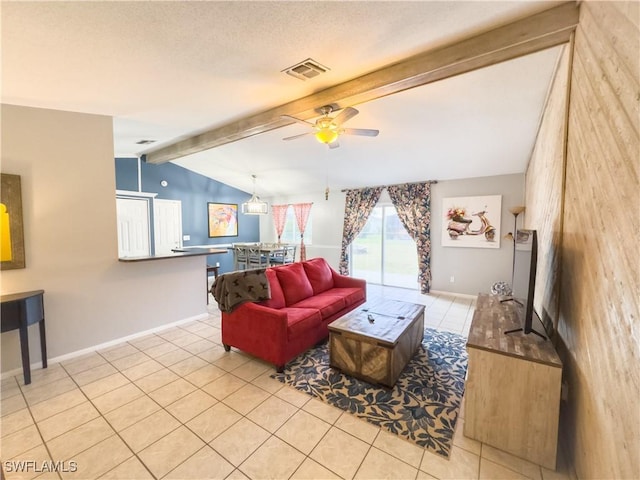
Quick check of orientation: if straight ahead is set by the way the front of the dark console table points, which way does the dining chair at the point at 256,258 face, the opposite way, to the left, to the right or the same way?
to the left

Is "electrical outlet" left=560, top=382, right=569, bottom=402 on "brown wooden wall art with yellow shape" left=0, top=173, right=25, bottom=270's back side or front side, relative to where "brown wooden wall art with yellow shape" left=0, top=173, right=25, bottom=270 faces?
on the front side

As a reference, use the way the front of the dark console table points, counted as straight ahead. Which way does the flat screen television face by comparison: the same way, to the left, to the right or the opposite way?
the opposite way

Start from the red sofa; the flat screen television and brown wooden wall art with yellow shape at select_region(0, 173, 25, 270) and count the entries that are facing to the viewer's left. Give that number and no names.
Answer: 1

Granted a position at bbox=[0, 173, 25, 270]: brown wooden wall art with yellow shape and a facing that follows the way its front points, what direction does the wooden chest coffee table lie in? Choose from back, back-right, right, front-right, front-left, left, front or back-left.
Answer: front-left

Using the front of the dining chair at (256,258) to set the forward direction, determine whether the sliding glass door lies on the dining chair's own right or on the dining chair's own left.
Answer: on the dining chair's own right

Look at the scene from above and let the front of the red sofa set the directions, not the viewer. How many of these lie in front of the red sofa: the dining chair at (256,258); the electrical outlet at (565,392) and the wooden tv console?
2

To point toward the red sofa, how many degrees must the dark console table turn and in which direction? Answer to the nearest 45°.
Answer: approximately 45° to its left

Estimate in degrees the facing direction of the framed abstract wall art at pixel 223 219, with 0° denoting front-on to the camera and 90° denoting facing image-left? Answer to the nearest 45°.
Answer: approximately 315°

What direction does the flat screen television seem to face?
to the viewer's left
